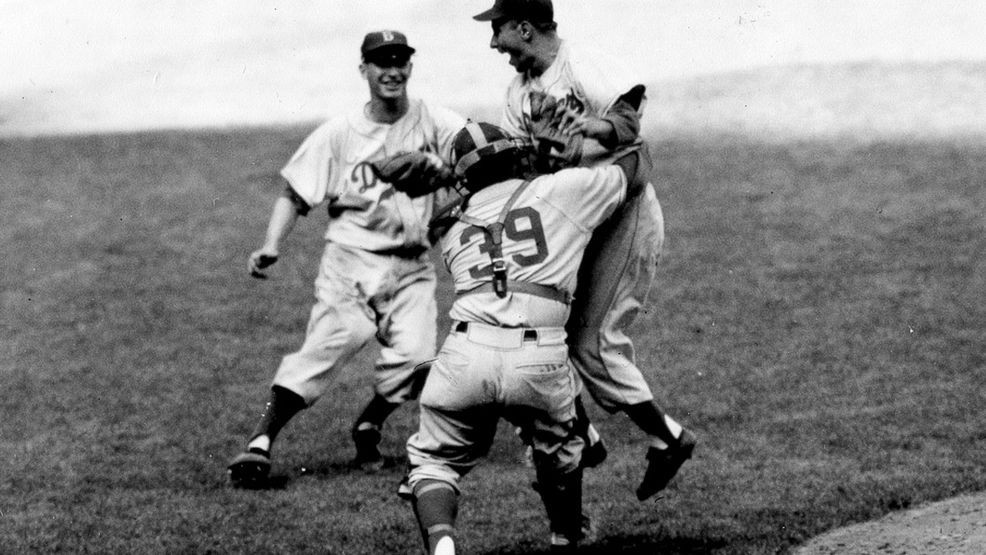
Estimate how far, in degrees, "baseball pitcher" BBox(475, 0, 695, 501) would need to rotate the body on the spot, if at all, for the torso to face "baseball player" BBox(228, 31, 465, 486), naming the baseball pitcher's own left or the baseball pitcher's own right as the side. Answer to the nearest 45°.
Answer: approximately 90° to the baseball pitcher's own right

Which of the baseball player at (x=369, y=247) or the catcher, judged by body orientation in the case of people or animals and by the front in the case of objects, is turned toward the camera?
the baseball player

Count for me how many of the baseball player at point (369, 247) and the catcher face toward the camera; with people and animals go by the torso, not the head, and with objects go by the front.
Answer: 1

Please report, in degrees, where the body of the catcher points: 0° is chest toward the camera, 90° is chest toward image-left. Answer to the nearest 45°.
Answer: approximately 180°

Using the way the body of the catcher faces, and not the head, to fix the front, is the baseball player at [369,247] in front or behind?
in front

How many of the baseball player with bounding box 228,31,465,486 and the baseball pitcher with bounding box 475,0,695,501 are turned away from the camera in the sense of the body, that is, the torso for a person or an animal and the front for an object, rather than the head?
0

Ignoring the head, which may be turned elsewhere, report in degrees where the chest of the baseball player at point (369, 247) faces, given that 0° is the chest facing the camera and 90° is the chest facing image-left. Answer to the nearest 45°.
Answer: approximately 0°

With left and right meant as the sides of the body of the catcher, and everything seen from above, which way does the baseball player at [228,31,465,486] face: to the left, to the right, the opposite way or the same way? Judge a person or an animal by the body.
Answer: the opposite way

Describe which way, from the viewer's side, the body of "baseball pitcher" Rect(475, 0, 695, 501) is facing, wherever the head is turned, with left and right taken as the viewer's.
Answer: facing the viewer and to the left of the viewer

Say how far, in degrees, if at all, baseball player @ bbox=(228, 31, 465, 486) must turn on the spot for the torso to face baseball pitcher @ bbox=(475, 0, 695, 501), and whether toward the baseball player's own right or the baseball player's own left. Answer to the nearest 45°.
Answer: approximately 45° to the baseball player's own left
